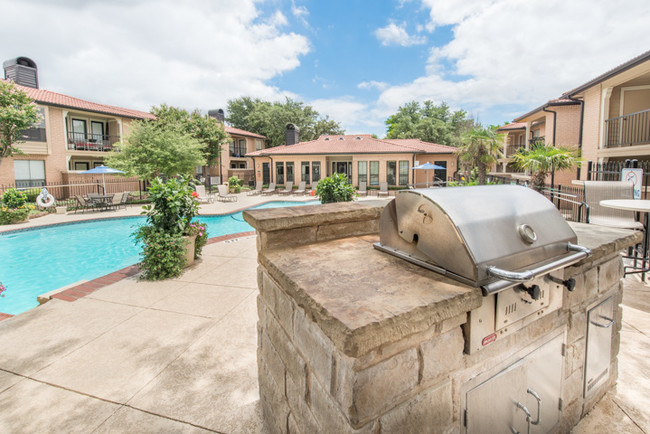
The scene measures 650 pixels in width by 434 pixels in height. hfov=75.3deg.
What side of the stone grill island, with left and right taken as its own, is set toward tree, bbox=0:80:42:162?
back

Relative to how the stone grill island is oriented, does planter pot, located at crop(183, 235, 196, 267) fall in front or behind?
behind

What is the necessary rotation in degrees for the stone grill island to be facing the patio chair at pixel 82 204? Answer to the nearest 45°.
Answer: approximately 180°

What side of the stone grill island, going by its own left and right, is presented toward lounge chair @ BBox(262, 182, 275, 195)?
back

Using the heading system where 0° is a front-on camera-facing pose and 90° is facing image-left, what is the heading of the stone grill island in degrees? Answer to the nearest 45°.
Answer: approximately 315°

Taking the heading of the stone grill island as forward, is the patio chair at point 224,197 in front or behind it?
behind

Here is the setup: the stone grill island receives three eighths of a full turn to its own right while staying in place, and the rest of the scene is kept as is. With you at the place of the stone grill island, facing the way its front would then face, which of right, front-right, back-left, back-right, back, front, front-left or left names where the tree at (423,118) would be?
right

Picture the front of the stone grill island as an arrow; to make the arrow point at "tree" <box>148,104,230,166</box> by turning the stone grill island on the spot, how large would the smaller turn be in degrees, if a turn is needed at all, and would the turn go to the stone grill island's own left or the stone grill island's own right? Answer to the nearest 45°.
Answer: approximately 180°

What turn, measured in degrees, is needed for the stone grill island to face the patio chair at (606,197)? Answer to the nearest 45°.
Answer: approximately 90° to its left

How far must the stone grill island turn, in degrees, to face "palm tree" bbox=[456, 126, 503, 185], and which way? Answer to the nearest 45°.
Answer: approximately 135° to its left

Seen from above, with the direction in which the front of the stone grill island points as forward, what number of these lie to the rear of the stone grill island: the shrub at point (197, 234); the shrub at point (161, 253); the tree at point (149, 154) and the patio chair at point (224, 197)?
4
